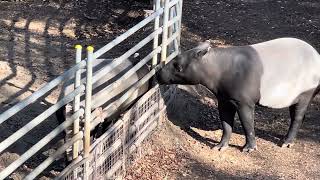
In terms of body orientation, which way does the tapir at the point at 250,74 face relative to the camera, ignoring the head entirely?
to the viewer's left

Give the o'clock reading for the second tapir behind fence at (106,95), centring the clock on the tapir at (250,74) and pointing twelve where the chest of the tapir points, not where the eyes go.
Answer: The second tapir behind fence is roughly at 11 o'clock from the tapir.
